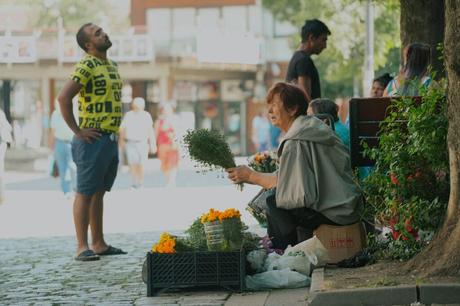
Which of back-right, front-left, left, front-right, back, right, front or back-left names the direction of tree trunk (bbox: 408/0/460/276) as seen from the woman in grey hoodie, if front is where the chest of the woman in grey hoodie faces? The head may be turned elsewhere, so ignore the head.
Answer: back-left

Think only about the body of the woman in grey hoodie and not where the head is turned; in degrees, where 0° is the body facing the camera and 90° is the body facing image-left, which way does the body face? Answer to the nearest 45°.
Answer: approximately 90°

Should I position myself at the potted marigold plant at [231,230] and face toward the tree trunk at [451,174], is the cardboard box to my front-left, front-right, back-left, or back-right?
front-left

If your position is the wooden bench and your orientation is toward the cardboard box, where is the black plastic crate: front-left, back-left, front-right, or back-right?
front-right

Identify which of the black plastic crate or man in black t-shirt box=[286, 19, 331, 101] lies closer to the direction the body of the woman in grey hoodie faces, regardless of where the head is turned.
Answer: the black plastic crate

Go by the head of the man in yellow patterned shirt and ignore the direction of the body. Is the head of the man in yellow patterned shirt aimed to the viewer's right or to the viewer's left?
to the viewer's right
